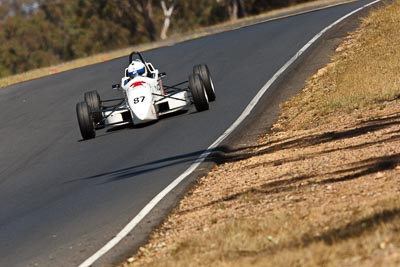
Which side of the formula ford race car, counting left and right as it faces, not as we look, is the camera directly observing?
front
